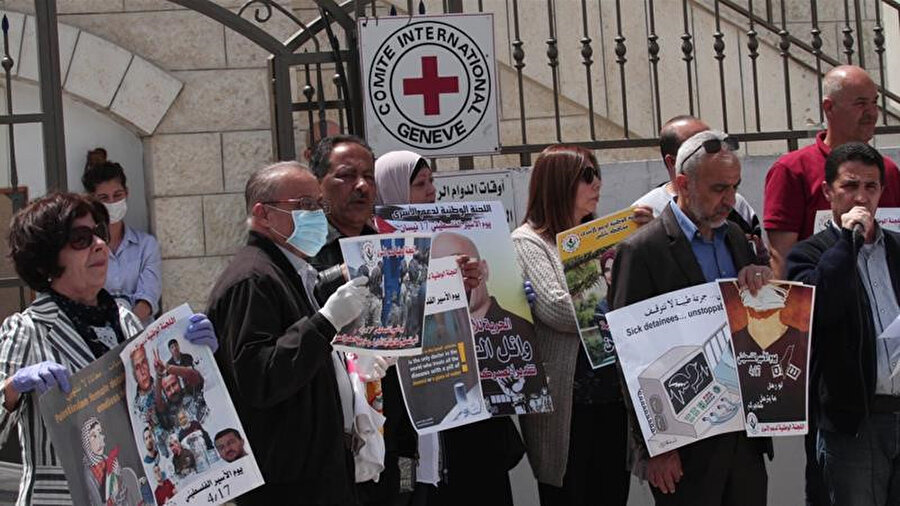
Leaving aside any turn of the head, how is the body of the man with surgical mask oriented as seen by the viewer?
to the viewer's right

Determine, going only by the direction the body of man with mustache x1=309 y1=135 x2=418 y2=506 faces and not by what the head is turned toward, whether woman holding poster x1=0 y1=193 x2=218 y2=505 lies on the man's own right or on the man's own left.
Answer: on the man's own right

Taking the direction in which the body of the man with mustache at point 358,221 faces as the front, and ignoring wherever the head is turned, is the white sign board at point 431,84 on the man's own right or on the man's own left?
on the man's own left

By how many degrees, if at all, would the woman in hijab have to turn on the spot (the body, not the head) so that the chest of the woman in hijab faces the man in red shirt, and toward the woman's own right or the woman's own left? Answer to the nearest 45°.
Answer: approximately 45° to the woman's own left

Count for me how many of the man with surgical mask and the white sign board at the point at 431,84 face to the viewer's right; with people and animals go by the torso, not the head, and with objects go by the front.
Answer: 1

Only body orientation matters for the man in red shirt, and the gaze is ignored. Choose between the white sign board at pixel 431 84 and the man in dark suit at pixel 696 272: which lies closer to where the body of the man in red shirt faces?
the man in dark suit

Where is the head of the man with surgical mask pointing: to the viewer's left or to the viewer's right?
to the viewer's right

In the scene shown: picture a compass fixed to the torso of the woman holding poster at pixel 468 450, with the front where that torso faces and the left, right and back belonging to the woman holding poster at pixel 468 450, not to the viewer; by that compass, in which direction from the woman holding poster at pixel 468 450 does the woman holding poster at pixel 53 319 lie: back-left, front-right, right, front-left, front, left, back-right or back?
right

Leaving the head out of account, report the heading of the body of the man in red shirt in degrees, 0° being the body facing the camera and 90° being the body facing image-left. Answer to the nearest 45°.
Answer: approximately 315°

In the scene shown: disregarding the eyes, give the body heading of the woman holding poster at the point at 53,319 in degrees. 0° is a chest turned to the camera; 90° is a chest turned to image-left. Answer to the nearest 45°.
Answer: approximately 315°

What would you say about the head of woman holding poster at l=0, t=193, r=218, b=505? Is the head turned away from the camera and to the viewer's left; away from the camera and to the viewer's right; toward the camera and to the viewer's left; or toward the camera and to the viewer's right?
toward the camera and to the viewer's right
